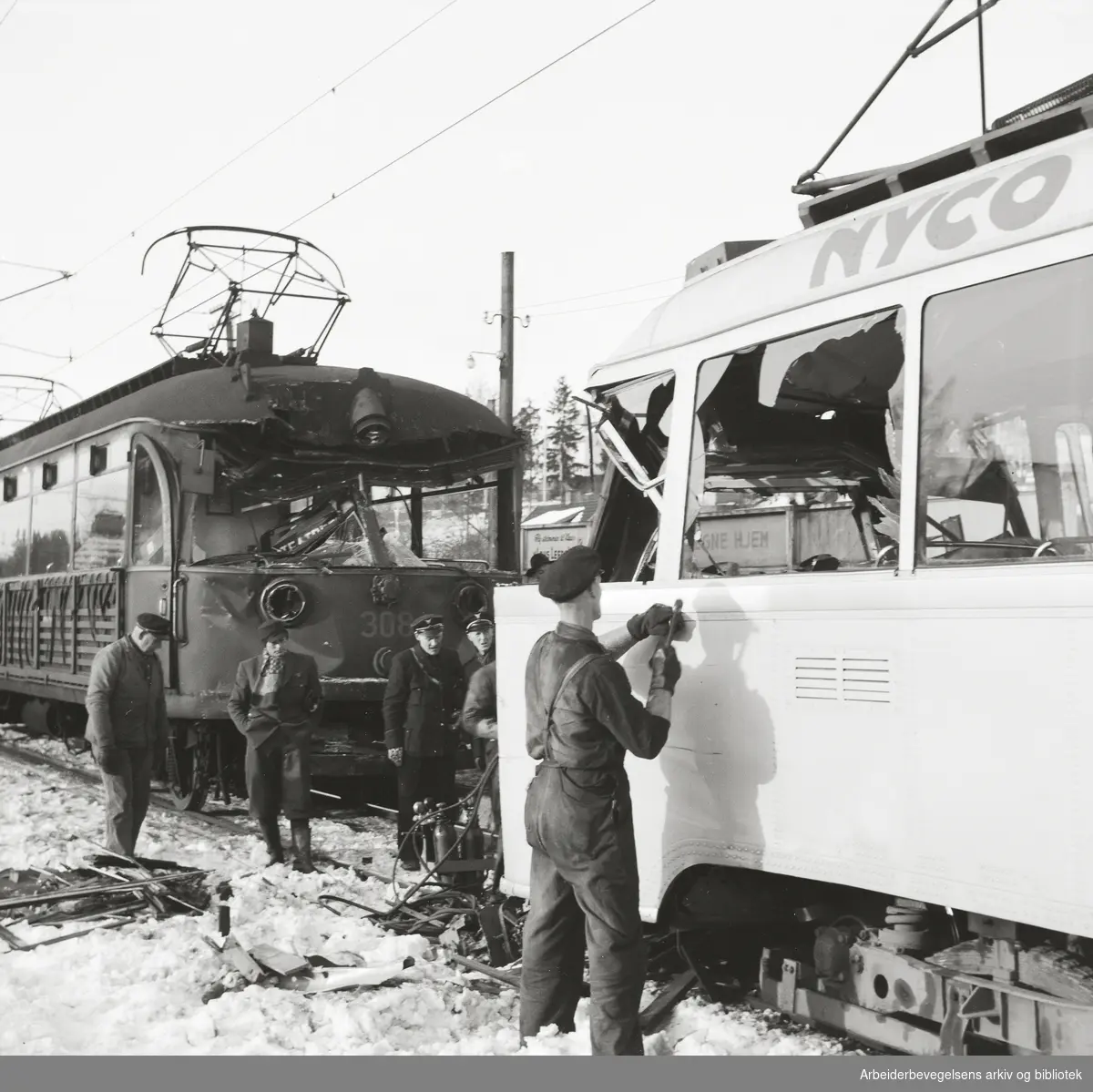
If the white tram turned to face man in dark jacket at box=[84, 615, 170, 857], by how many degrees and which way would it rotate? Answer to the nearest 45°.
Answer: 0° — it already faces them

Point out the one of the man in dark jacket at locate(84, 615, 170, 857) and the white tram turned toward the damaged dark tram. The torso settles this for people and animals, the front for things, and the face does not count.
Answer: the white tram

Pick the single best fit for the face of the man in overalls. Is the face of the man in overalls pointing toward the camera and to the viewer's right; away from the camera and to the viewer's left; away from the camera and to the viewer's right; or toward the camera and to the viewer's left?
away from the camera and to the viewer's right

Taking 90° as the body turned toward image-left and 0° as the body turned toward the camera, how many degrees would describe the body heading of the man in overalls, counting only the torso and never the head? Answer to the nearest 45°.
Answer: approximately 225°

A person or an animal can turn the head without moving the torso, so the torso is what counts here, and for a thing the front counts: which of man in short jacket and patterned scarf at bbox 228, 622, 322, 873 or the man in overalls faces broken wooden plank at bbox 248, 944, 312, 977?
the man in short jacket and patterned scarf

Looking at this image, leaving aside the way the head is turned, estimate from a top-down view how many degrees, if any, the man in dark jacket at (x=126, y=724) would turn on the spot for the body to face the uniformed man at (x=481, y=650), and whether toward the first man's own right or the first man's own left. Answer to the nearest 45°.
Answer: approximately 45° to the first man's own left

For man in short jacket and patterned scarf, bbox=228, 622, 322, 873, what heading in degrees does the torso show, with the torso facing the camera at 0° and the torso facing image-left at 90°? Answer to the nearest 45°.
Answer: approximately 0°

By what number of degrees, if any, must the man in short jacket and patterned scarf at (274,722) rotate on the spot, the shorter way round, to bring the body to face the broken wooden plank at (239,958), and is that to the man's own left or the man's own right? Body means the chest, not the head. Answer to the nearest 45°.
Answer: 0° — they already face it

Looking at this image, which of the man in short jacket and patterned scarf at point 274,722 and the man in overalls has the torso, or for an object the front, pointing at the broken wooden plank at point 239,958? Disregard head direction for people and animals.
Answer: the man in short jacket and patterned scarf
